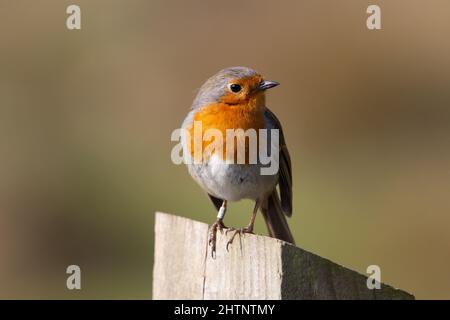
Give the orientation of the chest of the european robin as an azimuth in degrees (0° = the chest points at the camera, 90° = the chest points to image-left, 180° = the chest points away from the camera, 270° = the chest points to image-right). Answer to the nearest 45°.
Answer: approximately 45°
